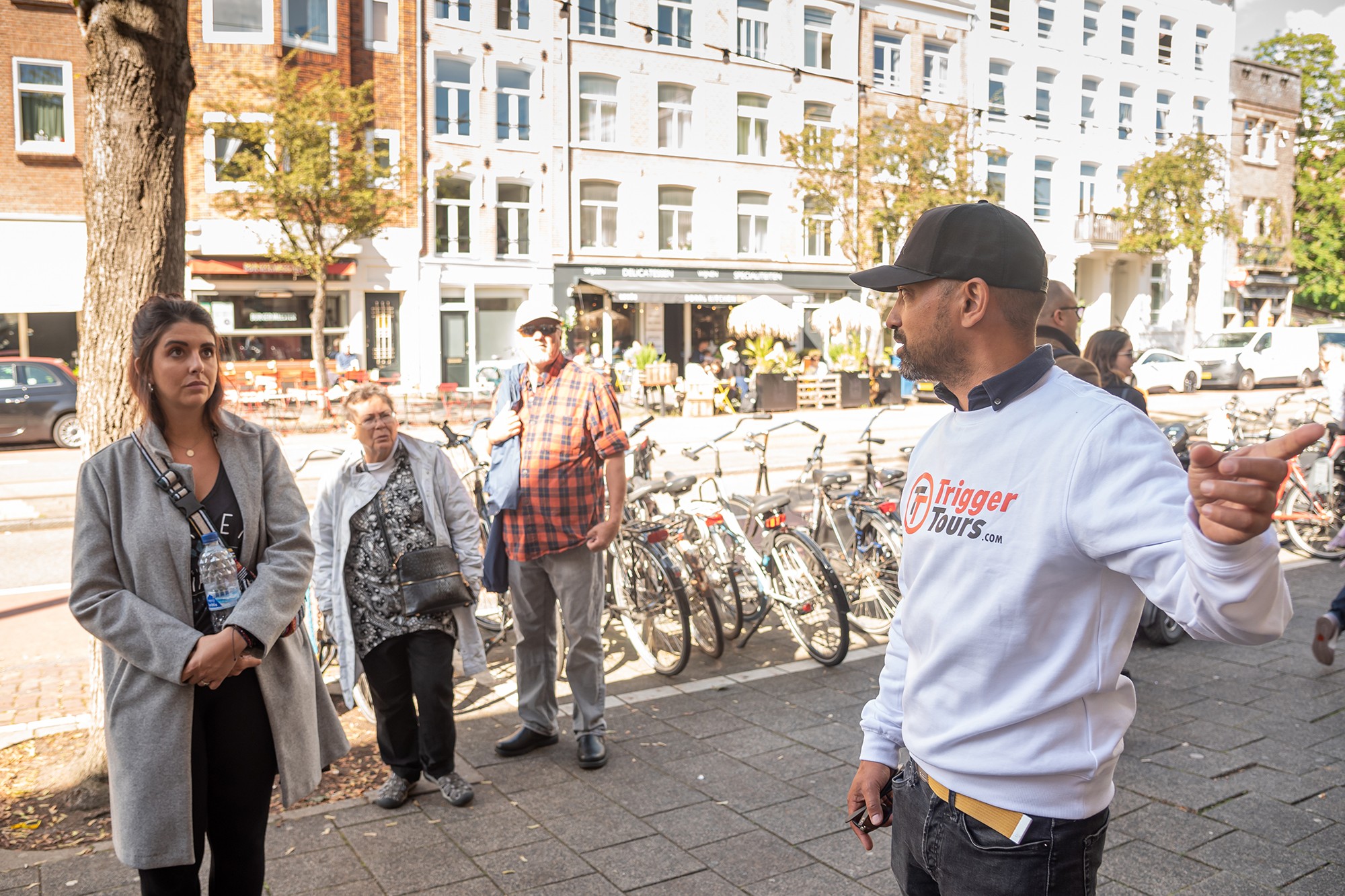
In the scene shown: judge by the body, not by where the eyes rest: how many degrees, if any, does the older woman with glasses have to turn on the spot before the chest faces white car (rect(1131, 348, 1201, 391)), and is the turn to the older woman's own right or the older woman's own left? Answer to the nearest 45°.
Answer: approximately 135° to the older woman's own left

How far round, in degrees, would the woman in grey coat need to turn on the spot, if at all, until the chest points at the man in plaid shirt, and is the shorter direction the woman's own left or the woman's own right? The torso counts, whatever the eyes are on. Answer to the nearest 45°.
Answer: approximately 90° to the woman's own left

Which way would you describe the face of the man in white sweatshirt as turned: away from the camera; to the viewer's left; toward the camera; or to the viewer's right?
to the viewer's left

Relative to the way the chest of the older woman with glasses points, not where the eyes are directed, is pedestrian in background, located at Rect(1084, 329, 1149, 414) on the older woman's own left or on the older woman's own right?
on the older woman's own left

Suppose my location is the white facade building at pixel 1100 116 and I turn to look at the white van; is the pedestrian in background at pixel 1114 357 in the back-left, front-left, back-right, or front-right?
front-right

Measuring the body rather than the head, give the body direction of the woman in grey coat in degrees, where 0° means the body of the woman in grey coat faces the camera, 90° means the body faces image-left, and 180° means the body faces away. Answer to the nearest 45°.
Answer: approximately 315°

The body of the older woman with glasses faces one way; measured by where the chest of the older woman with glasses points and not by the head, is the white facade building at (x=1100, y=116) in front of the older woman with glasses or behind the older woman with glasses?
behind

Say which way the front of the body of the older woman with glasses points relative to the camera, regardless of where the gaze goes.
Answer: toward the camera

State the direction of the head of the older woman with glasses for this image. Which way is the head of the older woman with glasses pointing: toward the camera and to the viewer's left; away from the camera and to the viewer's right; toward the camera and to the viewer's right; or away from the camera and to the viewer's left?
toward the camera and to the viewer's right

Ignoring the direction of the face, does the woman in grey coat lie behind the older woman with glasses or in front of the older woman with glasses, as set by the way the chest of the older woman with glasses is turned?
in front

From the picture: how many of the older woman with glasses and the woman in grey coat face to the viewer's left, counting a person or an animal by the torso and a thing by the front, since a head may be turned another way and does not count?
0

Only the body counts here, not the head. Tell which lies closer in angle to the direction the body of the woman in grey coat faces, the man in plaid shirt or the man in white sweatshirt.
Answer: the man in white sweatshirt

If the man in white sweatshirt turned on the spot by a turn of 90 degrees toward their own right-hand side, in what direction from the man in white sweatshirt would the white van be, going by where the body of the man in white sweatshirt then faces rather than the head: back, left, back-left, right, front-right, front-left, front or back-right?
front-right

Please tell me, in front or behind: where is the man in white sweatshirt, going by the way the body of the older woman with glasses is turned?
in front
